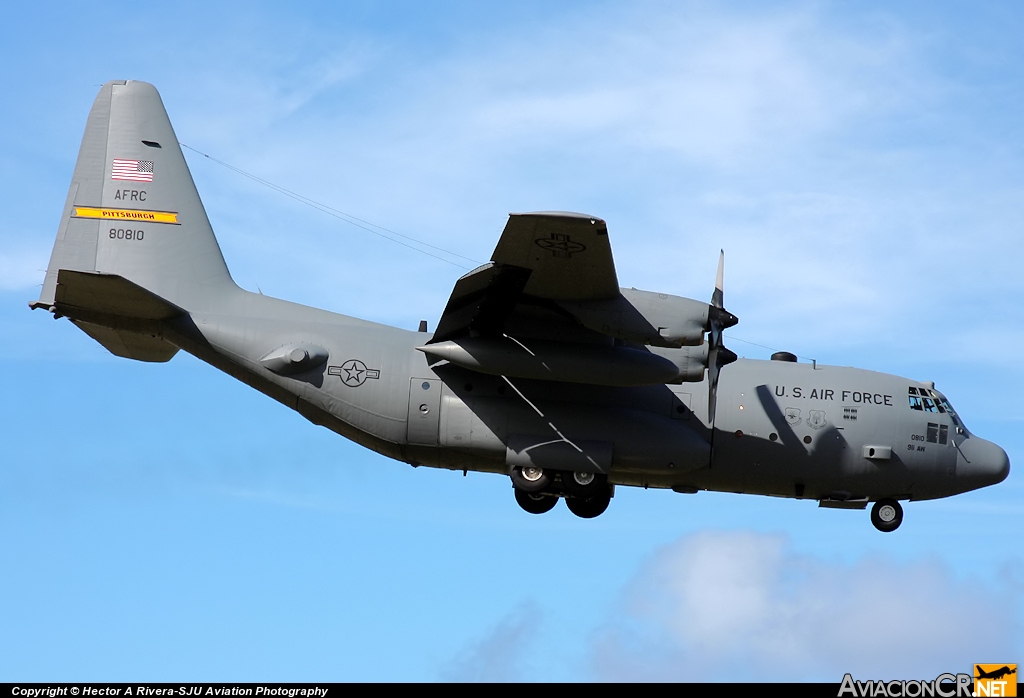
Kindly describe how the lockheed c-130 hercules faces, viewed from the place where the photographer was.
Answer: facing to the right of the viewer
